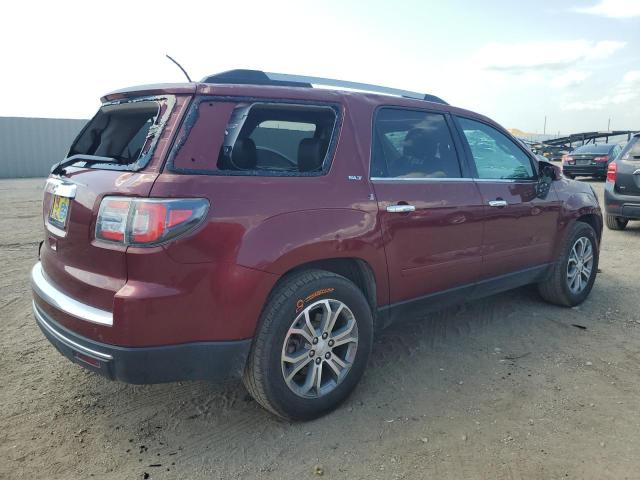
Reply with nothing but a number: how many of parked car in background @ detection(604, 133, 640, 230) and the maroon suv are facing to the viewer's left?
0

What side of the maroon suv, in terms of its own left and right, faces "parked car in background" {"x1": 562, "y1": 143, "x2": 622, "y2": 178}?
front

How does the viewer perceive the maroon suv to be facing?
facing away from the viewer and to the right of the viewer

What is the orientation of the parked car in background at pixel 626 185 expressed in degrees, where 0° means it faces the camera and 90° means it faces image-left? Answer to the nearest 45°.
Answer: approximately 180°

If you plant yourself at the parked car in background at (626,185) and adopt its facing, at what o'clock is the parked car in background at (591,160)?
the parked car in background at (591,160) is roughly at 12 o'clock from the parked car in background at (626,185).

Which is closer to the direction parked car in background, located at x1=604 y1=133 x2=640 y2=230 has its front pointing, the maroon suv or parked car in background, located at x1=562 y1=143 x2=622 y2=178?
the parked car in background

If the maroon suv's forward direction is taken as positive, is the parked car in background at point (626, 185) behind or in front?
in front

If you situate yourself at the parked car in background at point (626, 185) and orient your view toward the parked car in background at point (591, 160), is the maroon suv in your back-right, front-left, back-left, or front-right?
back-left
